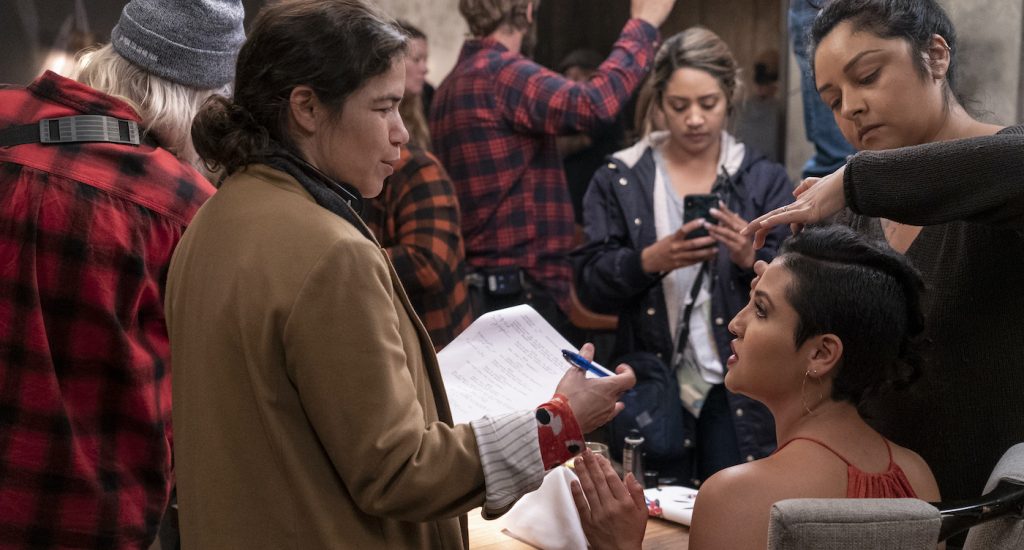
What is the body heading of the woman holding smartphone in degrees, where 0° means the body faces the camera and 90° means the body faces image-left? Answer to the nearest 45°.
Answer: approximately 0°

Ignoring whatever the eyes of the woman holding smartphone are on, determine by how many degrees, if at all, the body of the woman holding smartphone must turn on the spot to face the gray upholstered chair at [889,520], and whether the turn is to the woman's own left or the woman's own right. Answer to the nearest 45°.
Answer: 0° — they already face it

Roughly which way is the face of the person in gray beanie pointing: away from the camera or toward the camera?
away from the camera

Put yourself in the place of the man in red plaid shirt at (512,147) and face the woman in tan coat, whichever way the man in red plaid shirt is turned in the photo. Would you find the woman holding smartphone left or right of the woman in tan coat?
left

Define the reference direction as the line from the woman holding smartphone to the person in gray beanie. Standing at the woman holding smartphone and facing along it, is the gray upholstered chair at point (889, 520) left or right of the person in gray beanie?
left

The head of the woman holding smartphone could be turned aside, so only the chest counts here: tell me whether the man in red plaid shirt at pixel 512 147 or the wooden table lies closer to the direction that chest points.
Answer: the wooden table

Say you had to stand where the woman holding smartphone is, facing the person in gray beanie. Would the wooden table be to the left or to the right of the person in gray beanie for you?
left

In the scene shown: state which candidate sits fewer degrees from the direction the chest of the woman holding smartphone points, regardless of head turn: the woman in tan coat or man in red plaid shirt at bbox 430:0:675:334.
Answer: the woman in tan coat

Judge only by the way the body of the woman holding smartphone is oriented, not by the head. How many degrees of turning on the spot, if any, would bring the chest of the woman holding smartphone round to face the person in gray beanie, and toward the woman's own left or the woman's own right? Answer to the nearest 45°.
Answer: approximately 45° to the woman's own right
